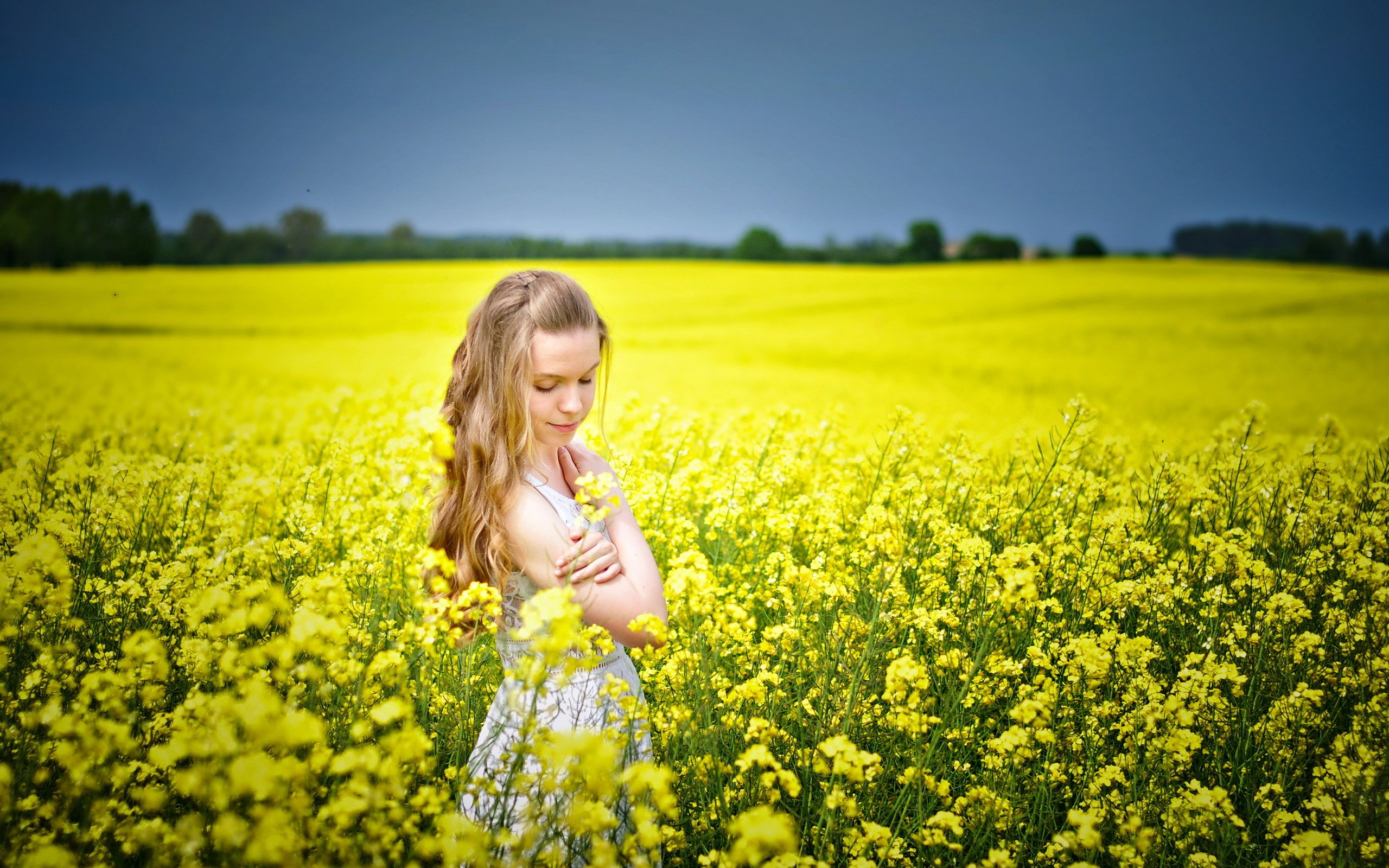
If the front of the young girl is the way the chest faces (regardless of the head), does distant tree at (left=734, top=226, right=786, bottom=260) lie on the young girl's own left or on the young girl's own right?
on the young girl's own left

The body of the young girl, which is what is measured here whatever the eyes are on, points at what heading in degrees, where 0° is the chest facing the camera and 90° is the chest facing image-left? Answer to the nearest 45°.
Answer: approximately 315°

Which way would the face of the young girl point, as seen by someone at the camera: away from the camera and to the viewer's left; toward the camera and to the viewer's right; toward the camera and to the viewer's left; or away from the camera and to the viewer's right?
toward the camera and to the viewer's right

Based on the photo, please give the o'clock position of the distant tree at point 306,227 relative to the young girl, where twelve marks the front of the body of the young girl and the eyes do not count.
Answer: The distant tree is roughly at 7 o'clock from the young girl.

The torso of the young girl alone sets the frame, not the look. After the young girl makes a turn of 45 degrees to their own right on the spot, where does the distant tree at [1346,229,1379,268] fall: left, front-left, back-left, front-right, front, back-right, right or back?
back-left

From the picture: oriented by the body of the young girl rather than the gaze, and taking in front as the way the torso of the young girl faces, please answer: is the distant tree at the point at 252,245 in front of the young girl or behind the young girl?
behind

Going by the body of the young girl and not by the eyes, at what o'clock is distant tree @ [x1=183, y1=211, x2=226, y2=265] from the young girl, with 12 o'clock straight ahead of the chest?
The distant tree is roughly at 7 o'clock from the young girl.

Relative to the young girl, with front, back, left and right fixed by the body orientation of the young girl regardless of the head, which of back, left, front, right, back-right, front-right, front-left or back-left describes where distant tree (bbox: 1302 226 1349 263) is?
left
